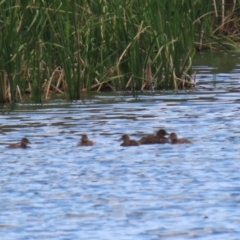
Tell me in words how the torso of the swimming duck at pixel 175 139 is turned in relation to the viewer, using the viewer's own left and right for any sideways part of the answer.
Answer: facing to the left of the viewer

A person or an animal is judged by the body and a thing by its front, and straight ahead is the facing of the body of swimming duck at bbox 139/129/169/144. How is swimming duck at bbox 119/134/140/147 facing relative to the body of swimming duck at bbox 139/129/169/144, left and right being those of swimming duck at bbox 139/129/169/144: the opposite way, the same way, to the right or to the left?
the opposite way

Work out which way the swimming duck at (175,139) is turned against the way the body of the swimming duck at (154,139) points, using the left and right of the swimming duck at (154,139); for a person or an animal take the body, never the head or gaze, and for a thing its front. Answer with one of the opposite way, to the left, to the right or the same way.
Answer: the opposite way

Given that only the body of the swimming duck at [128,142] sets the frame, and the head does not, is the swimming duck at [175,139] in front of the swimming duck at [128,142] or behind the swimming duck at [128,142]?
behind

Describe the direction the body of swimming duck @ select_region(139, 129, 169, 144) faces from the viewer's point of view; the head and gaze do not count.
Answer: to the viewer's right

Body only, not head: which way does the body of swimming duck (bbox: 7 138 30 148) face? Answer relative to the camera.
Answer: to the viewer's right

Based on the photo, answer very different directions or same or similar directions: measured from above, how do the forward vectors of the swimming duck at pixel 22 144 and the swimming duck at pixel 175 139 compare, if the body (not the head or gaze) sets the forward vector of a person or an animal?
very different directions

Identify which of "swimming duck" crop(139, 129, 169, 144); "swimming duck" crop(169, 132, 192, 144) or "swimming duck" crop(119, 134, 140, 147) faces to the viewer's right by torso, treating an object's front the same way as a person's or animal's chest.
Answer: "swimming duck" crop(139, 129, 169, 144)

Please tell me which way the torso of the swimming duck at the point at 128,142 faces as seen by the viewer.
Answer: to the viewer's left

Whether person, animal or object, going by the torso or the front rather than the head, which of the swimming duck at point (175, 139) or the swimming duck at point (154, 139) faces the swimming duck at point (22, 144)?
the swimming duck at point (175, 139)

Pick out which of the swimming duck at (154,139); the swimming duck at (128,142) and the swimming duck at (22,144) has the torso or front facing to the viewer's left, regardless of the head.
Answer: the swimming duck at (128,142)

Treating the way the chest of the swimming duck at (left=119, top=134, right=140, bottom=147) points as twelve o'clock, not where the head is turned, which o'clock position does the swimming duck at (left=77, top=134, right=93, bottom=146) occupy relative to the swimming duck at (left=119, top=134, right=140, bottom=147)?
the swimming duck at (left=77, top=134, right=93, bottom=146) is roughly at 12 o'clock from the swimming duck at (left=119, top=134, right=140, bottom=147).
